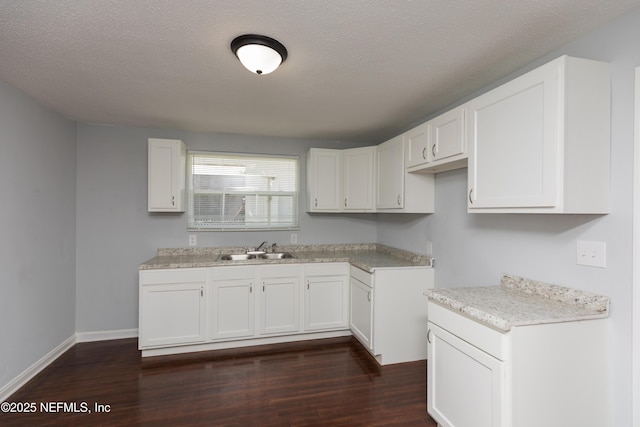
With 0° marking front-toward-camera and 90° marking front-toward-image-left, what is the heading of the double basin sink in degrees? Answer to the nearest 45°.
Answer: approximately 0°

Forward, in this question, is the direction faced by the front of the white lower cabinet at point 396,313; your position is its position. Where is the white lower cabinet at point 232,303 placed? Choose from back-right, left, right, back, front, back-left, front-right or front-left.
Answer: front-right

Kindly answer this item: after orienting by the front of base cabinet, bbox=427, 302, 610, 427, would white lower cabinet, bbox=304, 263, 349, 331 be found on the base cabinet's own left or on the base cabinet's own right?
on the base cabinet's own right

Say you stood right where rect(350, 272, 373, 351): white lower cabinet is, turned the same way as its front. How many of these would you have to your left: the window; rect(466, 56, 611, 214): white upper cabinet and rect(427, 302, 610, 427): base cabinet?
2

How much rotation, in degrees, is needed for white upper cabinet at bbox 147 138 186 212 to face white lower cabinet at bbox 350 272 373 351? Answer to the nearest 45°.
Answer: approximately 45° to its left

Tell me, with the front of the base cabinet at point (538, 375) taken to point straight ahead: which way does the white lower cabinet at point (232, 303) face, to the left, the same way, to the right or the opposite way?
to the left

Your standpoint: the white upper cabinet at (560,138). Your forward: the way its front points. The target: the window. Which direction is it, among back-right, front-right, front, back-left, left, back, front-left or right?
front-right

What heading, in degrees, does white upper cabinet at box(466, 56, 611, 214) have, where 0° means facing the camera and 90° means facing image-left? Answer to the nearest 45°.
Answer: approximately 45°
